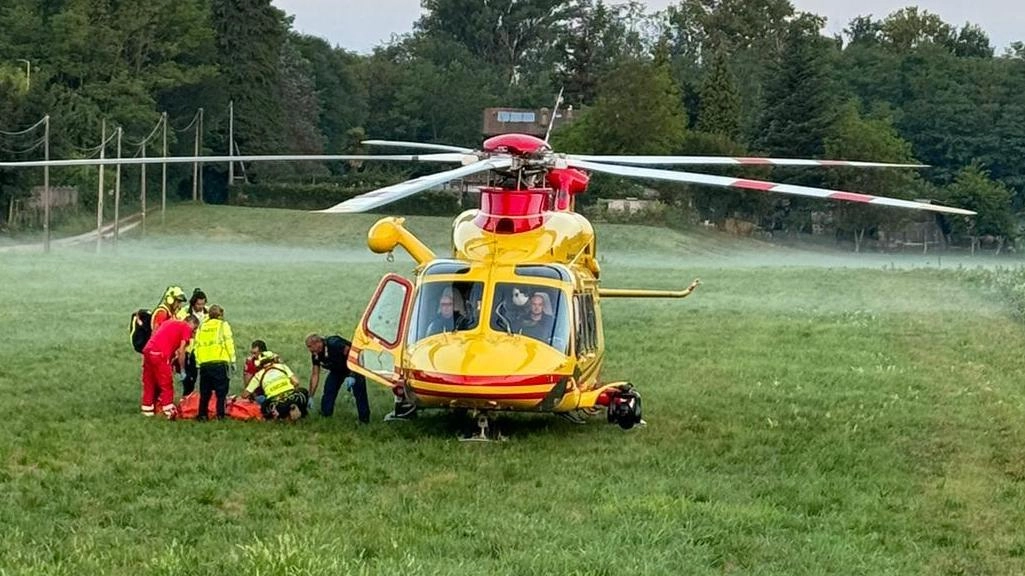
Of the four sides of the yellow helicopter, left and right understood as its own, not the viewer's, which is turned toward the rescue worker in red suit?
right

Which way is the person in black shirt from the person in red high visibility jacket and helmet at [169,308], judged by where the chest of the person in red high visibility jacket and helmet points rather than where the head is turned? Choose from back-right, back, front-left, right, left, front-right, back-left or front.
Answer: front-right

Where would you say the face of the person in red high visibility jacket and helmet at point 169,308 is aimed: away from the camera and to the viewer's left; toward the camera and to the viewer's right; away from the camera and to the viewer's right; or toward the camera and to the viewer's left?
toward the camera and to the viewer's right

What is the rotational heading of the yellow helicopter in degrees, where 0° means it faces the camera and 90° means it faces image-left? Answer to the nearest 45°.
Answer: approximately 0°

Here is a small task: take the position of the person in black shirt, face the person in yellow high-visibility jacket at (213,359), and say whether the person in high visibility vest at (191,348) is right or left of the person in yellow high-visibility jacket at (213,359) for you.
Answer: right

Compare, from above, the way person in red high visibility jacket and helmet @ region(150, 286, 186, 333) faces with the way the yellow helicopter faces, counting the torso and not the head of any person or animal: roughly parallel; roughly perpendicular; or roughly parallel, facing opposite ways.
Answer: roughly perpendicular

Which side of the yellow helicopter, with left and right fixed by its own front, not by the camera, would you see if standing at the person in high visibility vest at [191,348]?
right

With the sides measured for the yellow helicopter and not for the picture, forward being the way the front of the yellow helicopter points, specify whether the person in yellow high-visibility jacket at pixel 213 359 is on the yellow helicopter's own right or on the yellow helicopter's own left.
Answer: on the yellow helicopter's own right

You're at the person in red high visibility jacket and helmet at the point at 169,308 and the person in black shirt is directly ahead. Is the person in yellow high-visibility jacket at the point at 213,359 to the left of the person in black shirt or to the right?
right

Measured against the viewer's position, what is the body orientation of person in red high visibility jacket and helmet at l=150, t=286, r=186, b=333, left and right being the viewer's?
facing to the right of the viewer
